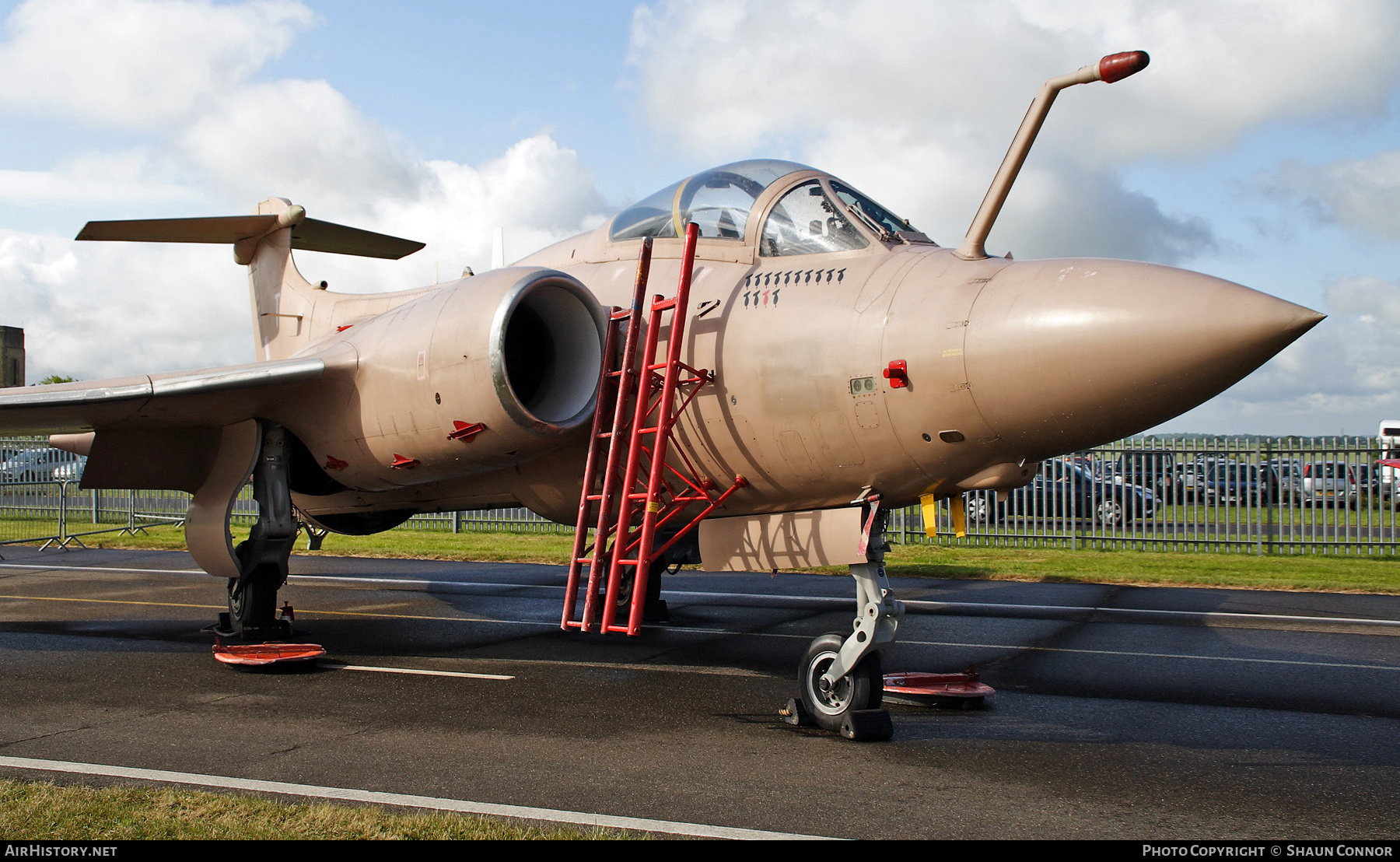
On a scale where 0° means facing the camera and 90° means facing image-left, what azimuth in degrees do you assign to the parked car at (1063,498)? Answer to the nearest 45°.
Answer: approximately 270°

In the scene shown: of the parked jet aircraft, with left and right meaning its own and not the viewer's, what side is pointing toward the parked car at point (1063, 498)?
left

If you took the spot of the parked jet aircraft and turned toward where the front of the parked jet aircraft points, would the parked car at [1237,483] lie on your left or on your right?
on your left

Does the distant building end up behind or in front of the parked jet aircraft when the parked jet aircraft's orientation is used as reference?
behind

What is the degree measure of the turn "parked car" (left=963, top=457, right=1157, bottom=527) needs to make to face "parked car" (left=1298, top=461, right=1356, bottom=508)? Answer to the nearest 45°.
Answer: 0° — it already faces it

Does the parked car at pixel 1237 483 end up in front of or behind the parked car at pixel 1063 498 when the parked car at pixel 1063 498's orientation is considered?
in front

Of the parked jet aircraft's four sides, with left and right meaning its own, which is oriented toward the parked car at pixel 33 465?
back

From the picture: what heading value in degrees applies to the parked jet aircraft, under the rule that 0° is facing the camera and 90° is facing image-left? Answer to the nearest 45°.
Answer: approximately 315°

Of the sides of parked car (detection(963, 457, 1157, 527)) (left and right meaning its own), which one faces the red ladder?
right

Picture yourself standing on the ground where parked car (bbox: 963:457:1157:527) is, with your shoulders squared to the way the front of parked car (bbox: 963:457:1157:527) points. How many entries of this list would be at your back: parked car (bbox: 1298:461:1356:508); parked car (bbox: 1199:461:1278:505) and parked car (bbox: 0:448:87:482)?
1
